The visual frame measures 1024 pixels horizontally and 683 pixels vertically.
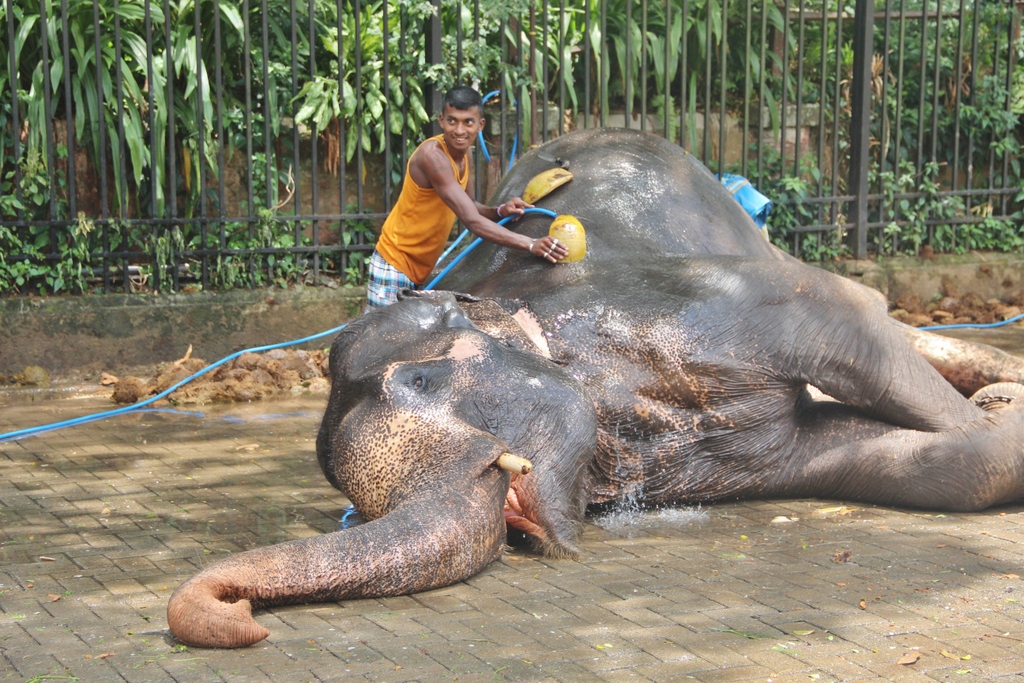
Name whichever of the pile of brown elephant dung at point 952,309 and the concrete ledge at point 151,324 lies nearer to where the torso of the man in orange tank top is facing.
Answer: the pile of brown elephant dung

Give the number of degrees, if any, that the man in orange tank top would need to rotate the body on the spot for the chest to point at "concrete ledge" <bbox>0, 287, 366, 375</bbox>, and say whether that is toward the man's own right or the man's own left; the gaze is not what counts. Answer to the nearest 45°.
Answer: approximately 180°

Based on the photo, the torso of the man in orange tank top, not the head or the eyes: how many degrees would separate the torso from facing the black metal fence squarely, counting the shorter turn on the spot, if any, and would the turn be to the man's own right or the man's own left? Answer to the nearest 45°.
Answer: approximately 135° to the man's own left

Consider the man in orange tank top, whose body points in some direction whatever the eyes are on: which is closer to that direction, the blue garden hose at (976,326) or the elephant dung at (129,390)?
the blue garden hose

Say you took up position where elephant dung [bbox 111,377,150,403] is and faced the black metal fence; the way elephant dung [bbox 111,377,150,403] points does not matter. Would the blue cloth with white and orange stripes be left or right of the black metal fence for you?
right

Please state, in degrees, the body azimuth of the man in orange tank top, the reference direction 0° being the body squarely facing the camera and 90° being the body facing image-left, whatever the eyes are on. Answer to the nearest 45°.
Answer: approximately 315°

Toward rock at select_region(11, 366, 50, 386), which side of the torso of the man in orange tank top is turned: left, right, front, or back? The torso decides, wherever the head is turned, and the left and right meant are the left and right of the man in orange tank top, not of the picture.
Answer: back

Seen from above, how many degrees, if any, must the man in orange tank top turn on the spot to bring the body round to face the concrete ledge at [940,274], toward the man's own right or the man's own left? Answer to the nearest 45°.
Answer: approximately 90° to the man's own left

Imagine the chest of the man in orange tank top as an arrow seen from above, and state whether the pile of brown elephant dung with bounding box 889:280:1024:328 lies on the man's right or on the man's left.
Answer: on the man's left
